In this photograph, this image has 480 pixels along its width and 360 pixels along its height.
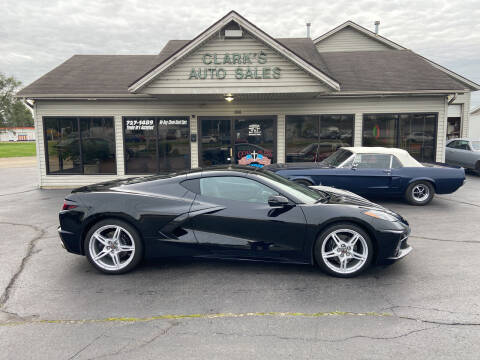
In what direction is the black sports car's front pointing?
to the viewer's right

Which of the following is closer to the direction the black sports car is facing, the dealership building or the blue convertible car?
the blue convertible car

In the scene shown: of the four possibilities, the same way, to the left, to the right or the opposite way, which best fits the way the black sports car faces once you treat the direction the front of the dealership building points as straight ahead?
to the left

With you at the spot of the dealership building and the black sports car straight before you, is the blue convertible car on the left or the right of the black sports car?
left

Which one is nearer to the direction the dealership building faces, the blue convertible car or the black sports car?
the black sports car

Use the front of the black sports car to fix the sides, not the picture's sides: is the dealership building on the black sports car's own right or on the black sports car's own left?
on the black sports car's own left

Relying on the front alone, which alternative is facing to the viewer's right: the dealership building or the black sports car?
the black sports car
